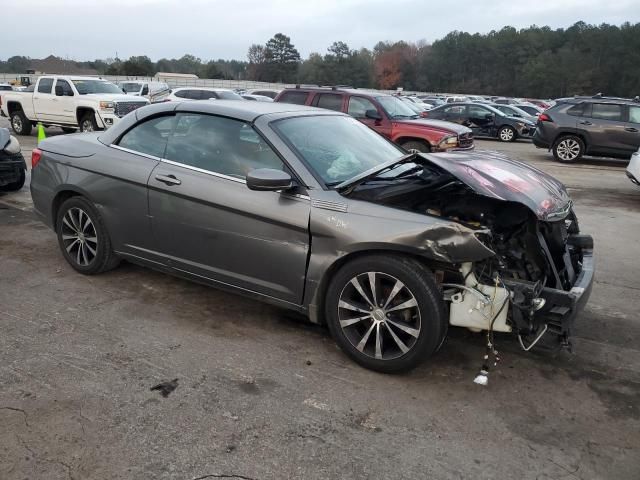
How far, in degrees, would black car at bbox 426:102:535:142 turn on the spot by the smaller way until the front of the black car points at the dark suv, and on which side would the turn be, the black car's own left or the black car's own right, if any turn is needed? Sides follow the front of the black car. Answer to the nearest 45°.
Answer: approximately 45° to the black car's own right

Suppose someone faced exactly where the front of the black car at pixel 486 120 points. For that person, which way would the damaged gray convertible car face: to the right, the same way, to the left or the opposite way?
the same way

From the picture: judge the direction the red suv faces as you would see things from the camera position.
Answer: facing the viewer and to the right of the viewer

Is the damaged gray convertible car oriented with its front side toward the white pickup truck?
no

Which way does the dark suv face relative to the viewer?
to the viewer's right

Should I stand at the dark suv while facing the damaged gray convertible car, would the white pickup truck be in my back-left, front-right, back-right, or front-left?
front-right

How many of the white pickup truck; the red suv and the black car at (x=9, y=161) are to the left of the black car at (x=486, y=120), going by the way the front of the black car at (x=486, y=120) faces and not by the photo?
0

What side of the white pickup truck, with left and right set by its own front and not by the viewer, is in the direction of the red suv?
front

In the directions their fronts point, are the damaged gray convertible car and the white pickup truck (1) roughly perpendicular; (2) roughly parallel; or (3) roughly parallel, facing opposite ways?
roughly parallel

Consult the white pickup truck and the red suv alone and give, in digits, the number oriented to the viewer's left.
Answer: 0

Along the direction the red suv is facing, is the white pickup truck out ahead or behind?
behind

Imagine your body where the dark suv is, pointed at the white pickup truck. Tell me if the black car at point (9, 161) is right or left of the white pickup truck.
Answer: left

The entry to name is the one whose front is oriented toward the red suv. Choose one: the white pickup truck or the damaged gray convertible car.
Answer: the white pickup truck

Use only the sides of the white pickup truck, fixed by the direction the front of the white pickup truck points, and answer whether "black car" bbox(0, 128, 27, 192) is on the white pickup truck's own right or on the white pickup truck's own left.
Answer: on the white pickup truck's own right

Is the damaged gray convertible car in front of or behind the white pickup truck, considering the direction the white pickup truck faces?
in front

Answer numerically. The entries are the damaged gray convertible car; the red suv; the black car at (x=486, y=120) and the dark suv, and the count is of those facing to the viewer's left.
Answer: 0

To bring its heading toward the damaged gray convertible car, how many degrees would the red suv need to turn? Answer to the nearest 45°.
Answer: approximately 45° to its right

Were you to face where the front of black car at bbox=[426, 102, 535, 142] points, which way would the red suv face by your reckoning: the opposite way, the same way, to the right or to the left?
the same way
